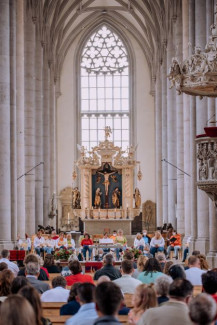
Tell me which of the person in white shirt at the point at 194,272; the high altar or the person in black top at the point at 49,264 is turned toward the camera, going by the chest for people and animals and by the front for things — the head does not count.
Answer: the high altar

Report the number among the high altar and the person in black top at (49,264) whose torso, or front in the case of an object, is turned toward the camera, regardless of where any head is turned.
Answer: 1

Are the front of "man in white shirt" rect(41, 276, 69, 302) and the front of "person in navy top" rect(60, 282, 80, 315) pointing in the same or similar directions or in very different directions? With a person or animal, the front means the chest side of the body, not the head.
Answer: same or similar directions

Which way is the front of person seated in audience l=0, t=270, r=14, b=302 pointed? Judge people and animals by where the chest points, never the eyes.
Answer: away from the camera

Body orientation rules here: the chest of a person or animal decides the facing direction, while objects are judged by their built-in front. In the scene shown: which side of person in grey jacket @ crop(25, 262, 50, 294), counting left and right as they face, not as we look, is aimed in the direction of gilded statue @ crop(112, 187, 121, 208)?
front

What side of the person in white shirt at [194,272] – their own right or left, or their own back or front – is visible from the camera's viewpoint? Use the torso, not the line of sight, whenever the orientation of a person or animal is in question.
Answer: back

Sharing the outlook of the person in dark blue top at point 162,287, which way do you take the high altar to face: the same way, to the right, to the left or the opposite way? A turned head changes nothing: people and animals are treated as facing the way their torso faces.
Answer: the opposite way

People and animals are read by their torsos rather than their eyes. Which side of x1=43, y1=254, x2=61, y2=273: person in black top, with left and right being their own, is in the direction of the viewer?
back

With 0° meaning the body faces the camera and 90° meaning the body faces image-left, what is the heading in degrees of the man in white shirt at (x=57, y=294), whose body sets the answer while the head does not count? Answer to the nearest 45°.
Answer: approximately 180°

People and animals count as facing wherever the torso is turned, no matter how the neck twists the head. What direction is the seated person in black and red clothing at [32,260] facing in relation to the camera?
away from the camera

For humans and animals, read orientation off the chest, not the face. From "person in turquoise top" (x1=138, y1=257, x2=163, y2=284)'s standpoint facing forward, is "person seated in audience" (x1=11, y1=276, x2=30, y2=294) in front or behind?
behind

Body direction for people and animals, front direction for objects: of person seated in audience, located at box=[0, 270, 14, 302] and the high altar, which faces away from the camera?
the person seated in audience

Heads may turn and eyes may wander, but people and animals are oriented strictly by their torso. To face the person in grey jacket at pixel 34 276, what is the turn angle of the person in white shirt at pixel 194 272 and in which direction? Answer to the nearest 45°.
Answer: approximately 135° to their left

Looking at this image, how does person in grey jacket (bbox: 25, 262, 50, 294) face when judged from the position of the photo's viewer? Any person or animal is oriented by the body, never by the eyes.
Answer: facing away from the viewer

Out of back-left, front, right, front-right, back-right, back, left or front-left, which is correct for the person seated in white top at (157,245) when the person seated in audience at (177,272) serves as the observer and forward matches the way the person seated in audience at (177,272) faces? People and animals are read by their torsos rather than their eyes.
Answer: front

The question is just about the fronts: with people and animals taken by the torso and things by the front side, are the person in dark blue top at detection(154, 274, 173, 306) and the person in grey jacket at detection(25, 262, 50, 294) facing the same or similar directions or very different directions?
same or similar directions

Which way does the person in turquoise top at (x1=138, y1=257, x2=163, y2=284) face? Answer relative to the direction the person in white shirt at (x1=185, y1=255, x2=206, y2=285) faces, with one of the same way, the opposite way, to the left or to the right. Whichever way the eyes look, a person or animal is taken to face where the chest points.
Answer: the same way

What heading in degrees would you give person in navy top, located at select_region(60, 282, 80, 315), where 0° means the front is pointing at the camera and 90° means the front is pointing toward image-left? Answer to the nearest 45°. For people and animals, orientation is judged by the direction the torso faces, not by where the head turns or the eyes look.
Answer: approximately 180°

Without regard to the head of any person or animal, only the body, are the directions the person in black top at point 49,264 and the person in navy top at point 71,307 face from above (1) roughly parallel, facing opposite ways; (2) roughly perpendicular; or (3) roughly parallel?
roughly parallel

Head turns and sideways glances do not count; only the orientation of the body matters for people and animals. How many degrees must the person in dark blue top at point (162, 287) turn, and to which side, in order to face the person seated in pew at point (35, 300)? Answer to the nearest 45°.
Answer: approximately 135° to their left

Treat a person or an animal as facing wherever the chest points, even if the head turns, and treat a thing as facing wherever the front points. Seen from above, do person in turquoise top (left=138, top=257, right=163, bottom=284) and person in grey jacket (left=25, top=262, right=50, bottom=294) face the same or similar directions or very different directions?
same or similar directions

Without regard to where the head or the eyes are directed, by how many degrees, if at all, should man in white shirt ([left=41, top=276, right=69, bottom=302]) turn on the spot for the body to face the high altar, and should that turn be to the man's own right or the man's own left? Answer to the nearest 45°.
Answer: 0° — they already face it

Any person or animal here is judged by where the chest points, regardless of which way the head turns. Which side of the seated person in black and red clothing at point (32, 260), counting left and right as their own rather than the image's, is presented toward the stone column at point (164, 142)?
front
